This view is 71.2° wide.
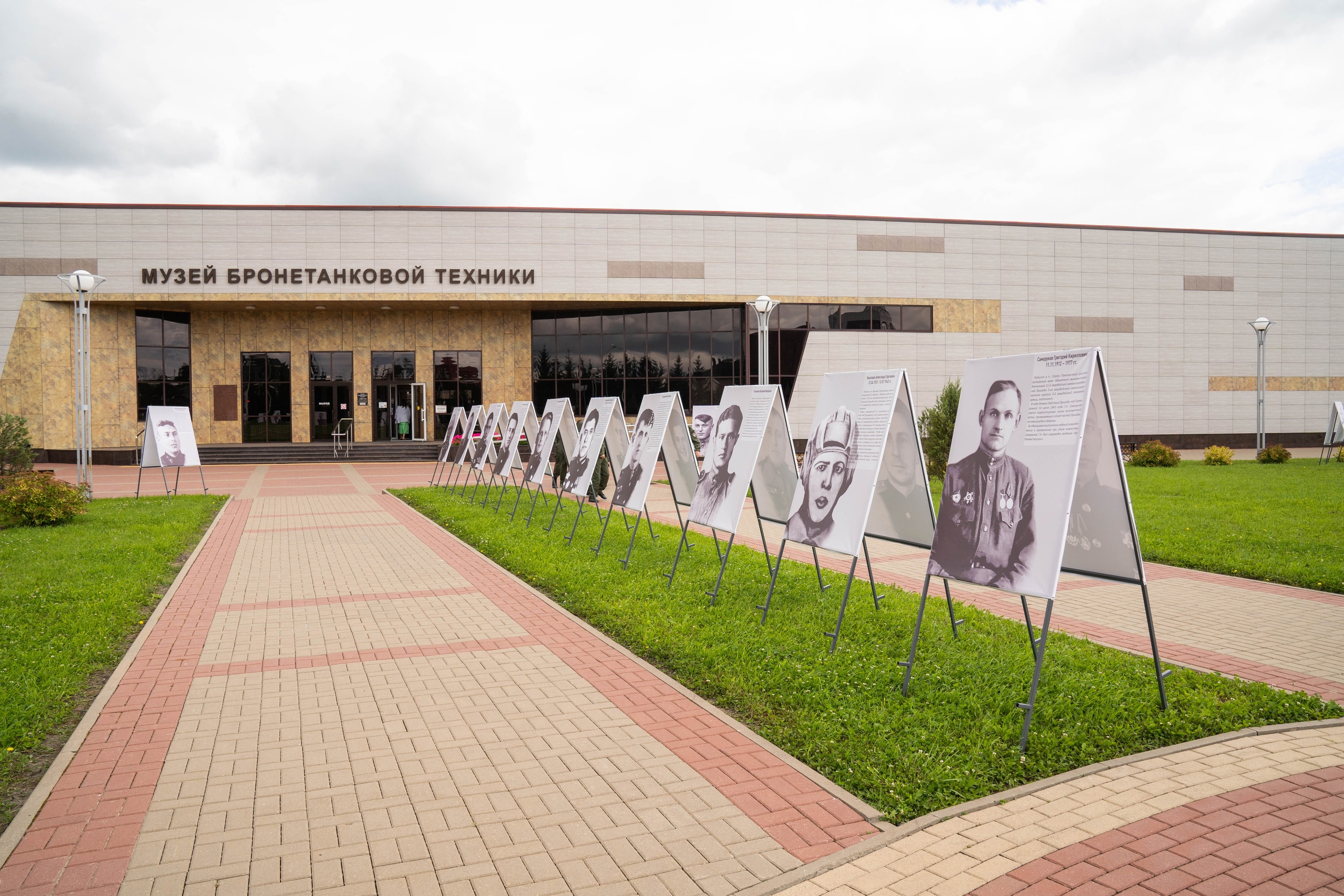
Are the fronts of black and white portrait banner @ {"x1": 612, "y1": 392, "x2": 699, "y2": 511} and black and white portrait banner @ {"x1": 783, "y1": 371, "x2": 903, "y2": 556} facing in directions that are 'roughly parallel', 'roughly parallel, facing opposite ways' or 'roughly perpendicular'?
roughly parallel

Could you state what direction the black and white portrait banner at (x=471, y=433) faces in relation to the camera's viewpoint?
facing the viewer and to the left of the viewer

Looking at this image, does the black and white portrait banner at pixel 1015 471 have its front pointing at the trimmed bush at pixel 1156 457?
no

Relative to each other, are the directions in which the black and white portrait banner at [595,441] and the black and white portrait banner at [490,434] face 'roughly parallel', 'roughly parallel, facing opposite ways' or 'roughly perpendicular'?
roughly parallel

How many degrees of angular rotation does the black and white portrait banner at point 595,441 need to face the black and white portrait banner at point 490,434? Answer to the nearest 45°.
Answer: approximately 135° to its right

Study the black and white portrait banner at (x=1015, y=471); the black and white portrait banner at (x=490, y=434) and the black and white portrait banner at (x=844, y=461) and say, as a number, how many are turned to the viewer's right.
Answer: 0

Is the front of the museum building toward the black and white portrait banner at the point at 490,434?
yes

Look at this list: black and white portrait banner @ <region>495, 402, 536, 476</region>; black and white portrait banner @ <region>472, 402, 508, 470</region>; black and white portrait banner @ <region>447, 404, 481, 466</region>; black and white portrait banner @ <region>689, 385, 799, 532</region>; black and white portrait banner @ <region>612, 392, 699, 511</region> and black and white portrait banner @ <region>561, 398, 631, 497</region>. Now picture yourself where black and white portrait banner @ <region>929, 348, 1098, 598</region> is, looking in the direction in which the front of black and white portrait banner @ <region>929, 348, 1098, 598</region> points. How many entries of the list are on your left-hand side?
0

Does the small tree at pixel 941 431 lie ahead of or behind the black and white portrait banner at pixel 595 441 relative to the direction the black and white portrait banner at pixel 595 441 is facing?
behind

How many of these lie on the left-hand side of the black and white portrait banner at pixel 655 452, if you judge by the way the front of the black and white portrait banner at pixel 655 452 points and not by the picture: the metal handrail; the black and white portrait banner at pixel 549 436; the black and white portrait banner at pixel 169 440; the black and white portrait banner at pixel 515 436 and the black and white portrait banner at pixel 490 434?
0

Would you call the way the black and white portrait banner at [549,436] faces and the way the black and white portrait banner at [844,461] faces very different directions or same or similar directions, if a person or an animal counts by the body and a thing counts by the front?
same or similar directions

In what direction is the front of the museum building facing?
toward the camera

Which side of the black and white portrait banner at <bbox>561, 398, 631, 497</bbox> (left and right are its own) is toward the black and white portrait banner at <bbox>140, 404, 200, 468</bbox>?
right

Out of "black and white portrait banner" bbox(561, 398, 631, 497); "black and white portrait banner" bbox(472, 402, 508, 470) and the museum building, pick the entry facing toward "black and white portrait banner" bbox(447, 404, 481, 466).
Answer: the museum building

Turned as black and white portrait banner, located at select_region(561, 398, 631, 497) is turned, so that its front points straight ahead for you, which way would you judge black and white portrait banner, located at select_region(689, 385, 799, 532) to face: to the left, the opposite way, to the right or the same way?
the same way

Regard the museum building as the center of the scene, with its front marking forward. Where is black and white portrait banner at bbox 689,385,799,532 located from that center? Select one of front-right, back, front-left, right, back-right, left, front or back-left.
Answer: front

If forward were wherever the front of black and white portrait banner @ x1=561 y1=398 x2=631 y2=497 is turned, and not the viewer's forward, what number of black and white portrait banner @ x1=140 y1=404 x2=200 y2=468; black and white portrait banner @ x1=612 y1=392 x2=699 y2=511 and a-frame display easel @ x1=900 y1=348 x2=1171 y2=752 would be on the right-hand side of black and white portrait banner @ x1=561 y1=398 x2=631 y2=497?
1

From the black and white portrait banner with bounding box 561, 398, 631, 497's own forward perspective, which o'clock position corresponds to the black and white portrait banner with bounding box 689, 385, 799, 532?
the black and white portrait banner with bounding box 689, 385, 799, 532 is roughly at 10 o'clock from the black and white portrait banner with bounding box 561, 398, 631, 497.

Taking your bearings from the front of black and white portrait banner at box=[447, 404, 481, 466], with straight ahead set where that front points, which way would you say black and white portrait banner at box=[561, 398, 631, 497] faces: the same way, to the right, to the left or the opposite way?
the same way
